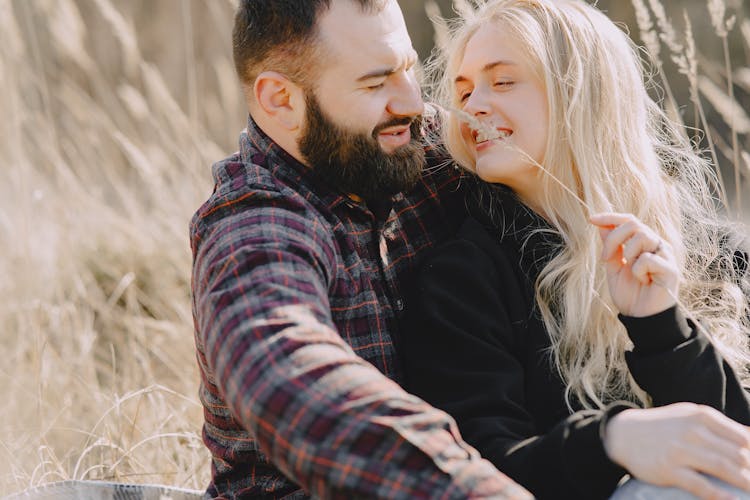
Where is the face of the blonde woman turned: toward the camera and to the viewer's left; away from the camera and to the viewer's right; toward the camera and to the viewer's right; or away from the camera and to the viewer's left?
toward the camera and to the viewer's left

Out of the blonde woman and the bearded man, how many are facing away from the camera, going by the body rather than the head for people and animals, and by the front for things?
0

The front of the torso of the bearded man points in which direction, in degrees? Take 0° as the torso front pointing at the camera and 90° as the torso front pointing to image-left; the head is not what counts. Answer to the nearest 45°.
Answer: approximately 315°
